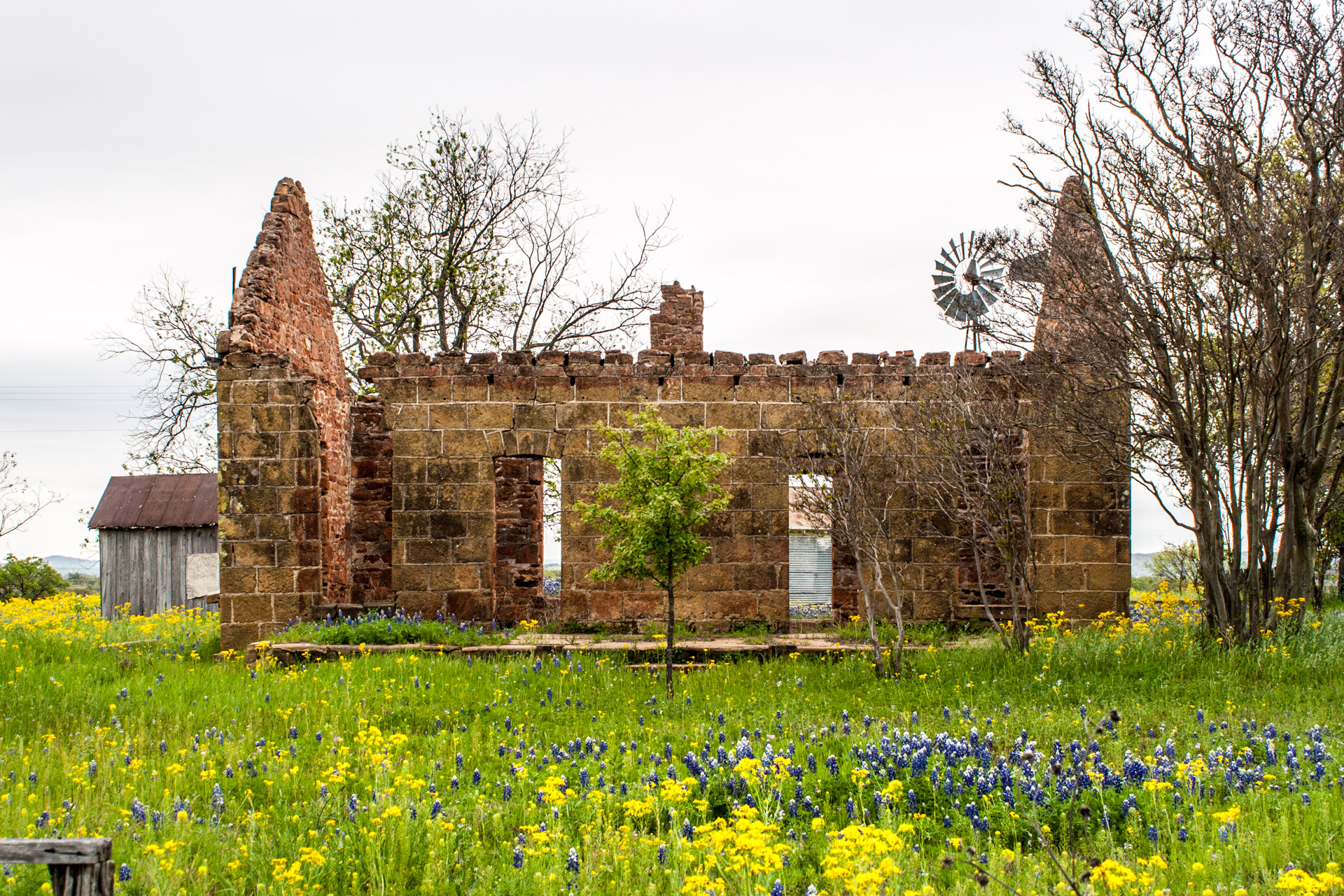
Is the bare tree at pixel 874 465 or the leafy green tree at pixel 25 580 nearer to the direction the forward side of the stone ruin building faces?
the bare tree

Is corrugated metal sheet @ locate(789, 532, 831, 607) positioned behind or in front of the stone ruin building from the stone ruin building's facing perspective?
behind

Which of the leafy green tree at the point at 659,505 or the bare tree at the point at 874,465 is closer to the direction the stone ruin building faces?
the leafy green tree

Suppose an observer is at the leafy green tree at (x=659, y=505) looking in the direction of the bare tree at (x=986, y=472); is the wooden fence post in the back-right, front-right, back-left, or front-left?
back-right

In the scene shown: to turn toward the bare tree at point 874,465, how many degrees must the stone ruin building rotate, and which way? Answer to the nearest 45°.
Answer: approximately 90° to its left

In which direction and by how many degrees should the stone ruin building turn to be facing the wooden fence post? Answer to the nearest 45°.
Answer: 0° — it already faces it

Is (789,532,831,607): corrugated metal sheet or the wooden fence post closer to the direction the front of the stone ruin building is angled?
the wooden fence post

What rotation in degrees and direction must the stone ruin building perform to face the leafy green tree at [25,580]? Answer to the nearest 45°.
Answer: approximately 135° to its right

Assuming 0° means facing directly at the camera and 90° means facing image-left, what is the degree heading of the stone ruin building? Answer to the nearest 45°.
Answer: approximately 0°
